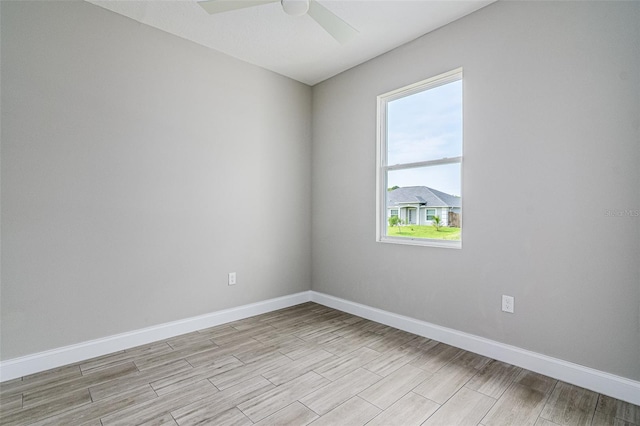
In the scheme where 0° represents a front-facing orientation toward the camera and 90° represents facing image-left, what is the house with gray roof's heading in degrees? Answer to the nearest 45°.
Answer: approximately 0°

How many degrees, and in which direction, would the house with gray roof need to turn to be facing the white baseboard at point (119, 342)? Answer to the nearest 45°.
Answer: approximately 45° to its right
